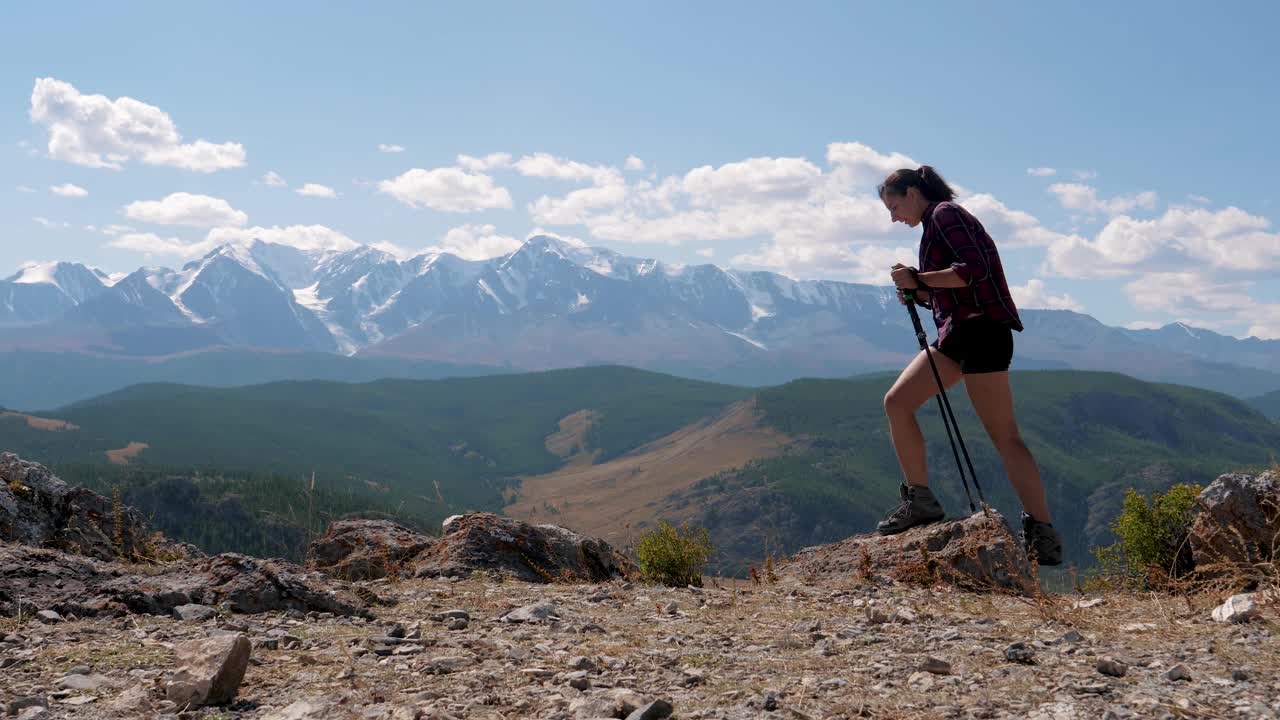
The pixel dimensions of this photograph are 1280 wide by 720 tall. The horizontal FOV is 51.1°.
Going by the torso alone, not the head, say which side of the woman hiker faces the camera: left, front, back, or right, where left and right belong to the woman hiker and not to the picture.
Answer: left

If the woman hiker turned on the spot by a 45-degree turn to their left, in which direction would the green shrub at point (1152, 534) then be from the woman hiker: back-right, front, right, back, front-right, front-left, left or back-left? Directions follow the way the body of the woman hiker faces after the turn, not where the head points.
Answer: back

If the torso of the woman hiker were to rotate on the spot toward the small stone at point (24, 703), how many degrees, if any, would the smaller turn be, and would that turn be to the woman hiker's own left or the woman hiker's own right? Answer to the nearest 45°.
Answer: approximately 45° to the woman hiker's own left

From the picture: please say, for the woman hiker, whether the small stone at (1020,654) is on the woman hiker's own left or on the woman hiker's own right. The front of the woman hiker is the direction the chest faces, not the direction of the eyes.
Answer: on the woman hiker's own left

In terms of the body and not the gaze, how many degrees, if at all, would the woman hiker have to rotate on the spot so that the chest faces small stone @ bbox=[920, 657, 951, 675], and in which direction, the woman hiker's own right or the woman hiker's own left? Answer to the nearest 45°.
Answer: approximately 90° to the woman hiker's own left

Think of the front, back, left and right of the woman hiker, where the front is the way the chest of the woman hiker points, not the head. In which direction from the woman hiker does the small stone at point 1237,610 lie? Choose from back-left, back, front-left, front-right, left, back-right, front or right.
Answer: back-left

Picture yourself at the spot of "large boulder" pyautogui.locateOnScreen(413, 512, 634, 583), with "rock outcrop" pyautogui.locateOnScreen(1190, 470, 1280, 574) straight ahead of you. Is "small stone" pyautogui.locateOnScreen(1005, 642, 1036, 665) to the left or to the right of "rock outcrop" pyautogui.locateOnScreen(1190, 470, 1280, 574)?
right

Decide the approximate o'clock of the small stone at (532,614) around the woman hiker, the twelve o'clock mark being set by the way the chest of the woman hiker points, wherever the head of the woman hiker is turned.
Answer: The small stone is roughly at 11 o'clock from the woman hiker.

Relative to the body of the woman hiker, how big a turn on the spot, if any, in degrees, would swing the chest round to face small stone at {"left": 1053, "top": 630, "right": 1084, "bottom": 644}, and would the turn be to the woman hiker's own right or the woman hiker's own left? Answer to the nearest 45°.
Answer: approximately 90° to the woman hiker's own left

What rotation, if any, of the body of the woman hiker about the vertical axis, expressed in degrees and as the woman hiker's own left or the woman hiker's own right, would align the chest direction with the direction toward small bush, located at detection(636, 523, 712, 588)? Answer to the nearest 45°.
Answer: approximately 45° to the woman hiker's own right

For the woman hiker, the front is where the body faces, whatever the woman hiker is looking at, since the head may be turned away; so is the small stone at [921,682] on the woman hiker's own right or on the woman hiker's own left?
on the woman hiker's own left
